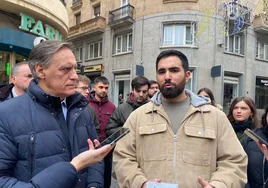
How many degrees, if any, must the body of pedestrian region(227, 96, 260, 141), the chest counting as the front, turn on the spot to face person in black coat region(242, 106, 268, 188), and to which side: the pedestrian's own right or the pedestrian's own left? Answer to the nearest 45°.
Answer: approximately 45° to the pedestrian's own left

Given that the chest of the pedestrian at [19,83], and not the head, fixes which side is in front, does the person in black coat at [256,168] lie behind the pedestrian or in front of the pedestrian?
in front

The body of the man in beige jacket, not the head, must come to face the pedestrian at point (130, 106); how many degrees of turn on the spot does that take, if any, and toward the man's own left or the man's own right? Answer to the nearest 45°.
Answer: approximately 135° to the man's own right

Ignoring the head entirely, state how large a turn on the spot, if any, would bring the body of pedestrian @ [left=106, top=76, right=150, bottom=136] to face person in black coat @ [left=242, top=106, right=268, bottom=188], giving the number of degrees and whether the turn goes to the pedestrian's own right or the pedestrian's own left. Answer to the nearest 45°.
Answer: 0° — they already face them

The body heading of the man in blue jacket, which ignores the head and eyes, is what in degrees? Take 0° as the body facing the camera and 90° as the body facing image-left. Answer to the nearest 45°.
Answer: approximately 315°

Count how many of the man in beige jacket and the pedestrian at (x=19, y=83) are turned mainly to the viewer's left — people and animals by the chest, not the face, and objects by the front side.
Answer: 0

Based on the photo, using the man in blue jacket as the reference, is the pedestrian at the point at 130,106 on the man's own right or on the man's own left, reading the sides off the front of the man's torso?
on the man's own left

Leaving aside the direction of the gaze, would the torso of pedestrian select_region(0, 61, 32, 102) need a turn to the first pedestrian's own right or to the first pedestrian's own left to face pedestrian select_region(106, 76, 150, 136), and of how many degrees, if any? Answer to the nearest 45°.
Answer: approximately 45° to the first pedestrian's own left

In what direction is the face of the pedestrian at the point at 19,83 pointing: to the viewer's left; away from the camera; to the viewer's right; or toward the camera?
to the viewer's right

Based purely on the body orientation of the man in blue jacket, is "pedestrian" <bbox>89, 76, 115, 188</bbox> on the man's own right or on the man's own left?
on the man's own left

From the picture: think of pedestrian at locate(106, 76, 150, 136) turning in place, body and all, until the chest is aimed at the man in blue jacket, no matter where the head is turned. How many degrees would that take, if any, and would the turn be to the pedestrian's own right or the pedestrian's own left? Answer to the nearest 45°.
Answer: approximately 45° to the pedestrian's own right

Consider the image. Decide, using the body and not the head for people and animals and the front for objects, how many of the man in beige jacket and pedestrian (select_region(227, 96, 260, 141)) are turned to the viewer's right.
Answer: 0
